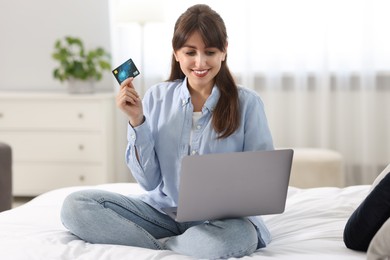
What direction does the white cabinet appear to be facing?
toward the camera

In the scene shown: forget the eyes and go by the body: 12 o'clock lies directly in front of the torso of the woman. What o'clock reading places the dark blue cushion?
The dark blue cushion is roughly at 10 o'clock from the woman.

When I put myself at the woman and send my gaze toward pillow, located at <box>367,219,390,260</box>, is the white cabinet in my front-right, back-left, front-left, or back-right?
back-left

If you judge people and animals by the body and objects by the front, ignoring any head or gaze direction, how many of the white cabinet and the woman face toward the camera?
2

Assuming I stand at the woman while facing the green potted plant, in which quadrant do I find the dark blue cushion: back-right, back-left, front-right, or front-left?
back-right

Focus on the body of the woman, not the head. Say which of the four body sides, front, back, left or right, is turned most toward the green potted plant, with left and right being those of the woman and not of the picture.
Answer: back

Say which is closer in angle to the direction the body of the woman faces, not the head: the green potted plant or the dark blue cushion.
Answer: the dark blue cushion

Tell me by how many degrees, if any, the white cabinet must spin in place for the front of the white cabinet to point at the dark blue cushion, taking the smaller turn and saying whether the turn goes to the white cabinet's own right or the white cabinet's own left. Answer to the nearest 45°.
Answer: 0° — it already faces it
